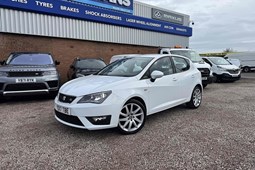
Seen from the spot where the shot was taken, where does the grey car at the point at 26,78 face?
facing the viewer

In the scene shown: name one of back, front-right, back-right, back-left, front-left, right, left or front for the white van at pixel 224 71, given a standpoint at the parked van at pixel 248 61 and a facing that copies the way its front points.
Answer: front-left

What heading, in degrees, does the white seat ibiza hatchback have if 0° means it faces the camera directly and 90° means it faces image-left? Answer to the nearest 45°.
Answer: approximately 45°

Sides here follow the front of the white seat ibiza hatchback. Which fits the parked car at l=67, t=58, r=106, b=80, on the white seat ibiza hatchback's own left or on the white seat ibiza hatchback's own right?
on the white seat ibiza hatchback's own right

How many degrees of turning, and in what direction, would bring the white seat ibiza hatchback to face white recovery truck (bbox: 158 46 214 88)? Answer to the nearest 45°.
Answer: approximately 180°

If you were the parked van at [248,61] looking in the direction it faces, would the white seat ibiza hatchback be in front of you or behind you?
in front

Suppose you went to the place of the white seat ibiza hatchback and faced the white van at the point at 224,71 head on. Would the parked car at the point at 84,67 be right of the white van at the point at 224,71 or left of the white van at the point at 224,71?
left

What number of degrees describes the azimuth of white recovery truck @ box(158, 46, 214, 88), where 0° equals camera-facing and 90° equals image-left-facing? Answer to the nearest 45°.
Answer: approximately 315°

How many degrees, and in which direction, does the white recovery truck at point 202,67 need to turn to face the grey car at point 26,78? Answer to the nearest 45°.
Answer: approximately 90° to its right
